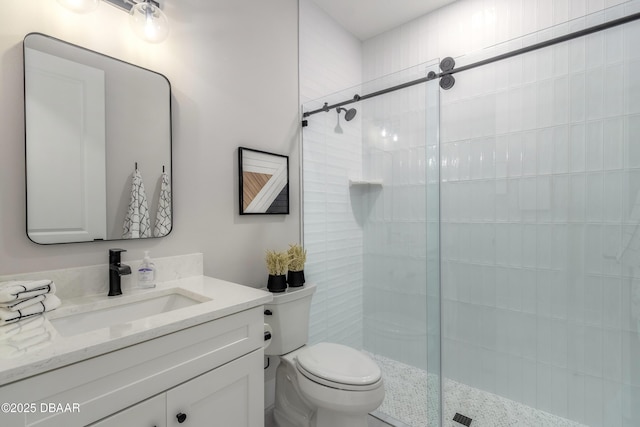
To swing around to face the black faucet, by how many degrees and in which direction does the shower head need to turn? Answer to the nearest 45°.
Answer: approximately 90° to its right

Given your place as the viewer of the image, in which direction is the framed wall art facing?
facing the viewer and to the right of the viewer

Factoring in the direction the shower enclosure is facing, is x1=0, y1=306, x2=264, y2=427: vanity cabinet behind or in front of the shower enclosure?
in front

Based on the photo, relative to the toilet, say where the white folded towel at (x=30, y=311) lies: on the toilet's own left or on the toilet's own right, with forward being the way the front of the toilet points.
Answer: on the toilet's own right

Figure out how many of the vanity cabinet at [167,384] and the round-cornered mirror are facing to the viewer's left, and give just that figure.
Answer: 0

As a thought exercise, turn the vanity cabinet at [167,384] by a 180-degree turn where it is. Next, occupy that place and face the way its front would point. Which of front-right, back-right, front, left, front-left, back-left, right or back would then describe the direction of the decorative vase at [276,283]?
right

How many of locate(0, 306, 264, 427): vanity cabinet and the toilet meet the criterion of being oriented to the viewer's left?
0

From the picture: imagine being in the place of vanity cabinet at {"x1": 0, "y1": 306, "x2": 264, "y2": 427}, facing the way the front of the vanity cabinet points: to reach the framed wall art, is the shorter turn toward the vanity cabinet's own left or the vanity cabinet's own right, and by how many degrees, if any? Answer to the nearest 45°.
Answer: approximately 90° to the vanity cabinet's own left

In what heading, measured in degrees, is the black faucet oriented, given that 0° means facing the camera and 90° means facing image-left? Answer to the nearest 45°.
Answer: approximately 315°

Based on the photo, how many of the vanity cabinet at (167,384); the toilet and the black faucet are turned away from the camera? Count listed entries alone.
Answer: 0

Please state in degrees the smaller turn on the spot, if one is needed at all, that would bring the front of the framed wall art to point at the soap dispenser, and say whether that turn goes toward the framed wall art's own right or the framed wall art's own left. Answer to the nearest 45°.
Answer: approximately 90° to the framed wall art's own right

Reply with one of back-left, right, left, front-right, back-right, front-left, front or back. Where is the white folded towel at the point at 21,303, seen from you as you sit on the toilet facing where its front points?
right

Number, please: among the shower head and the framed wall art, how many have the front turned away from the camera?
0
